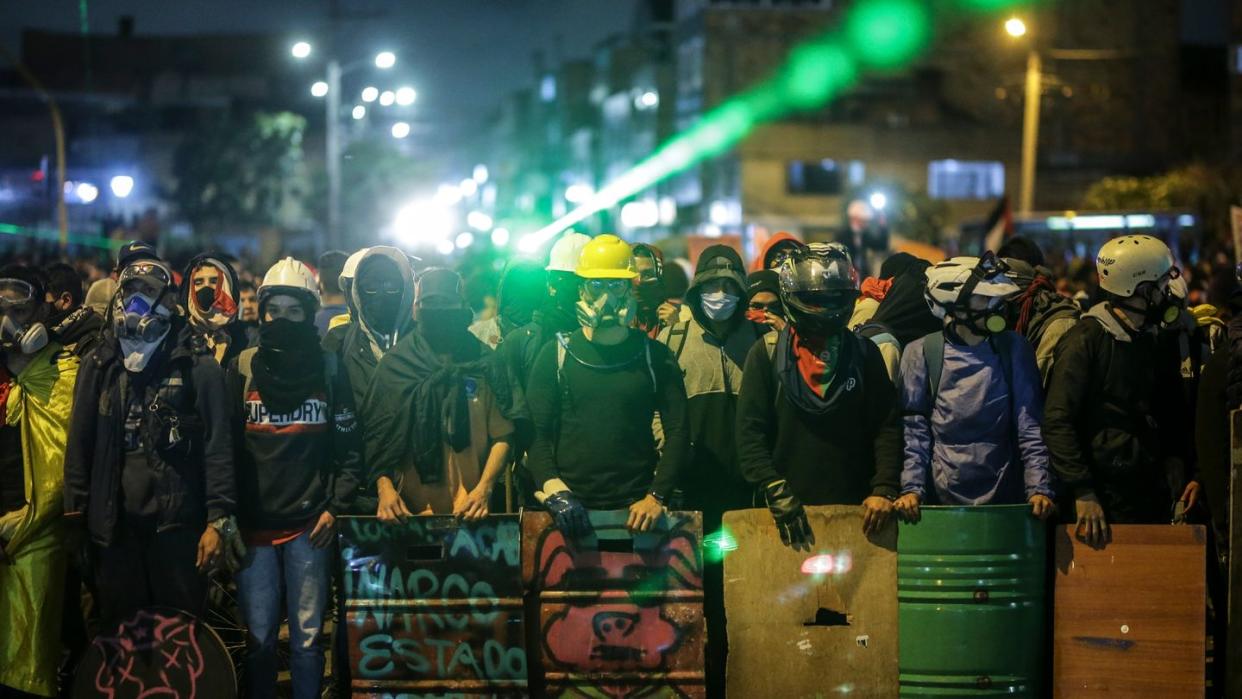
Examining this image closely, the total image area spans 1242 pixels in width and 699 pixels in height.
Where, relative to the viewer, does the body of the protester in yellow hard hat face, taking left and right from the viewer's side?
facing the viewer

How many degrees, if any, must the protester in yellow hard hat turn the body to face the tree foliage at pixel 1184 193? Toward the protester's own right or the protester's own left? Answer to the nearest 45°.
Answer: approximately 135° to the protester's own left

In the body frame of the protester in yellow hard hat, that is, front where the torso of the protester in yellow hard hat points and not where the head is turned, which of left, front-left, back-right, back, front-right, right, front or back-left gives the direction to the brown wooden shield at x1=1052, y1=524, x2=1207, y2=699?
left

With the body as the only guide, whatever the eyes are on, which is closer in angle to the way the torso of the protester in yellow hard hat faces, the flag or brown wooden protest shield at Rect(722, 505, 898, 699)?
the brown wooden protest shield

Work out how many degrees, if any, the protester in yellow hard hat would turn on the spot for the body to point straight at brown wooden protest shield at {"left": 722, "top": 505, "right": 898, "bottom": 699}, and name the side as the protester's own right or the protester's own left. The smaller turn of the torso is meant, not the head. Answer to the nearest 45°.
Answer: approximately 90° to the protester's own left

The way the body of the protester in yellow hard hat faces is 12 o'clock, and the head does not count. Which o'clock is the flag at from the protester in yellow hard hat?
The flag is roughly at 7 o'clock from the protester in yellow hard hat.

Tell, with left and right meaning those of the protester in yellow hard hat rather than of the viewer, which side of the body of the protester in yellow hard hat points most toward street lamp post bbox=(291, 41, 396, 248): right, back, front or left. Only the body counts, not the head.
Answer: back

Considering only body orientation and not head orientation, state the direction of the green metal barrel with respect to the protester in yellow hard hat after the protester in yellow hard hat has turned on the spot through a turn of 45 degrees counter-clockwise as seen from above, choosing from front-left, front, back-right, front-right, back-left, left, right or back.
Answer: front-left
